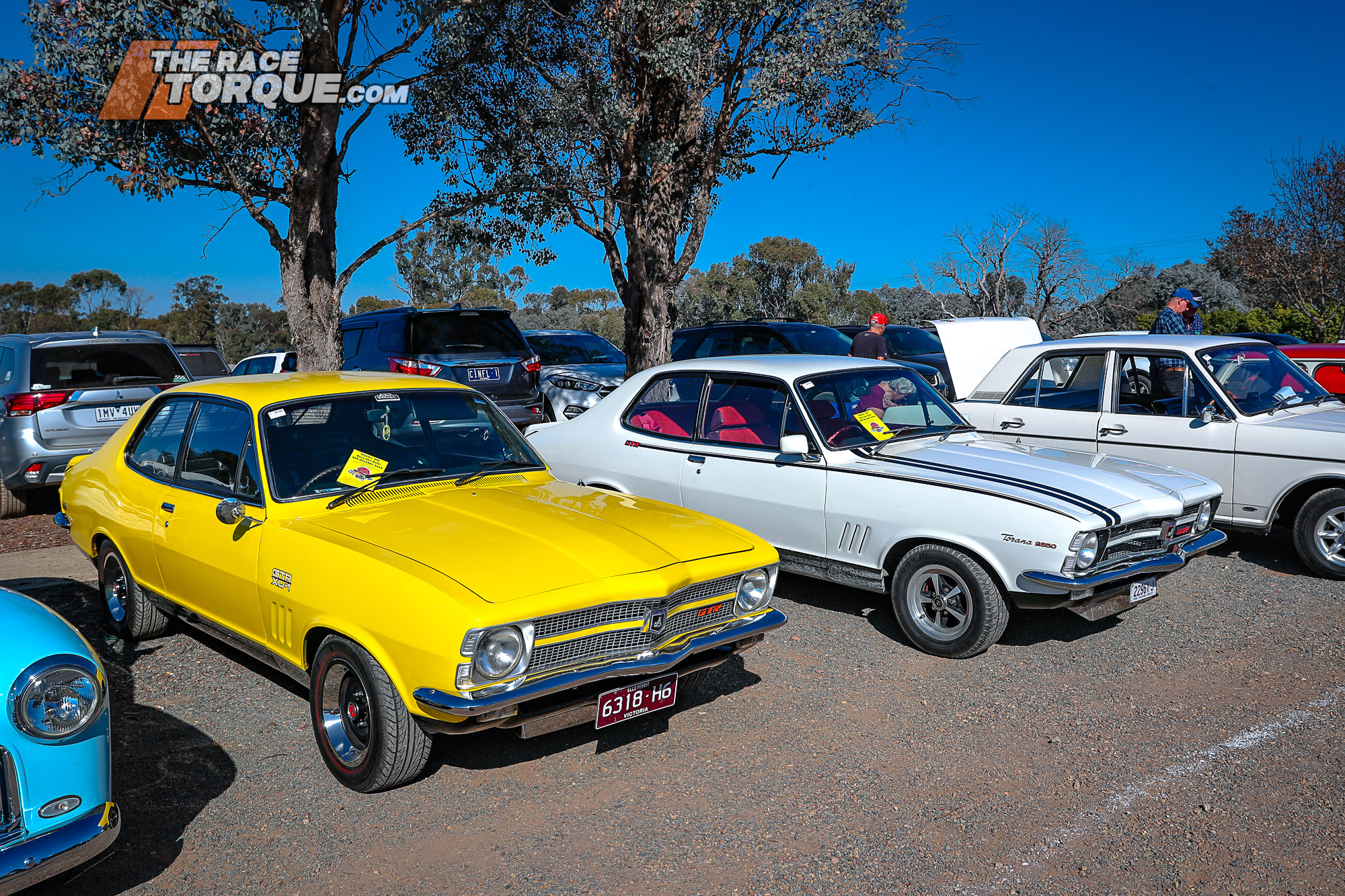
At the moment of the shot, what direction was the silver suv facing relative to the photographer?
facing away from the viewer and to the left of the viewer

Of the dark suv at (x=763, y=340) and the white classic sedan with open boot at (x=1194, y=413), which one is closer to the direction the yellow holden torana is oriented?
the white classic sedan with open boot

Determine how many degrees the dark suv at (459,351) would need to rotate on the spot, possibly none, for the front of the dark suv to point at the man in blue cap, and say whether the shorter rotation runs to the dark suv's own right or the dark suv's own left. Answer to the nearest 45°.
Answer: approximately 135° to the dark suv's own right

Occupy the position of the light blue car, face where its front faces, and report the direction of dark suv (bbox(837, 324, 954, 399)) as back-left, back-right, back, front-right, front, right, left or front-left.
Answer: left

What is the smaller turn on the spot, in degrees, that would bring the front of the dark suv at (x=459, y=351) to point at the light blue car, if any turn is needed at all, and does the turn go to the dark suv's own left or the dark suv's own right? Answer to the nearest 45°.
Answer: approximately 135° to the dark suv's own left

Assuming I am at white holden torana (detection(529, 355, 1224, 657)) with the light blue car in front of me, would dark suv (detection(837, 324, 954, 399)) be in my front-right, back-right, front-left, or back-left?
back-right

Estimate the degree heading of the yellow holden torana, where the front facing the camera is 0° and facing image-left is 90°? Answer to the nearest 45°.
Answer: approximately 315°

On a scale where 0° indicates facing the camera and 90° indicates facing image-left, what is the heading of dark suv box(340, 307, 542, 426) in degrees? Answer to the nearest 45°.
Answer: approximately 135°
